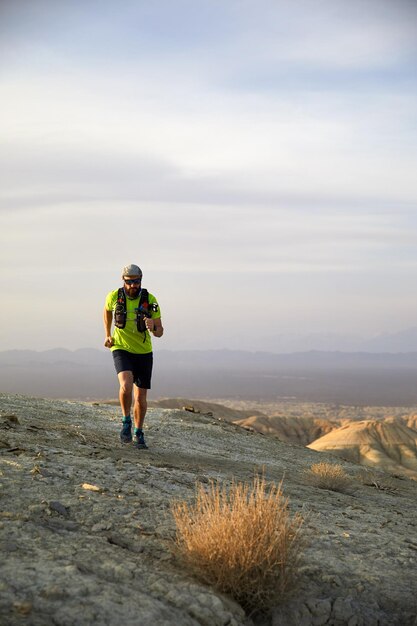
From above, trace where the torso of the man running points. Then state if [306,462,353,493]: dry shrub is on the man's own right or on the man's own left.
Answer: on the man's own left

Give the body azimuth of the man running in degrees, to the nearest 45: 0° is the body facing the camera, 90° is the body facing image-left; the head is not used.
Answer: approximately 0°

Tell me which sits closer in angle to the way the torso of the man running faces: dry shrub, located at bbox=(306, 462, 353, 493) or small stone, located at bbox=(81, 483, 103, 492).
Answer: the small stone

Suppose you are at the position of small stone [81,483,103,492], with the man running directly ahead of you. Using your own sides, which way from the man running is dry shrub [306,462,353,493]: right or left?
right

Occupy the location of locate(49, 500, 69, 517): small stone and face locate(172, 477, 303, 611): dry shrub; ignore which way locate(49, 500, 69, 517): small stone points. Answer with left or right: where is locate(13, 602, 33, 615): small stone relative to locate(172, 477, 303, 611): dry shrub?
right

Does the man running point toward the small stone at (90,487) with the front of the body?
yes

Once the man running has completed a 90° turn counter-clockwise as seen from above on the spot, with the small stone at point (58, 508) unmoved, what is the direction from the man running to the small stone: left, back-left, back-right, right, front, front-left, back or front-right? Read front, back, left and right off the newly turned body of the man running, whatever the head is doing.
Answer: right
